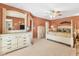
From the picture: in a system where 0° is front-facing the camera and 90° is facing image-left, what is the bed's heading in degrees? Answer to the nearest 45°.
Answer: approximately 45°

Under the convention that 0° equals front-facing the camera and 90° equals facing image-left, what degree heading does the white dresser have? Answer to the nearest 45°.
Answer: approximately 315°
